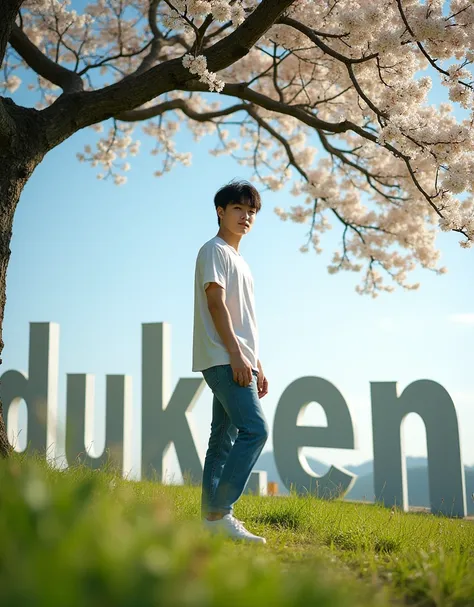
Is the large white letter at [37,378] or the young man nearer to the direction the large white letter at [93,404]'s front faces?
the young man

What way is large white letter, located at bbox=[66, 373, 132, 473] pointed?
toward the camera

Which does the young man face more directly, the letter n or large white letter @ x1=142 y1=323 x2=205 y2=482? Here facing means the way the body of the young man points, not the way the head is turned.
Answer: the letter n

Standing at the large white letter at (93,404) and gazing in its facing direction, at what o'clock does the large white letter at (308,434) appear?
the large white letter at (308,434) is roughly at 10 o'clock from the large white letter at (93,404).

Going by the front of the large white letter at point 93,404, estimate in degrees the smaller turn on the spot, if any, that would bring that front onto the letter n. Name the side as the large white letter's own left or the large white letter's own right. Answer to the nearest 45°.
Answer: approximately 45° to the large white letter's own left

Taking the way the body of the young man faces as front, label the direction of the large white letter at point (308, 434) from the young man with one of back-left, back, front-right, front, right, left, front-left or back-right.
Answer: left
